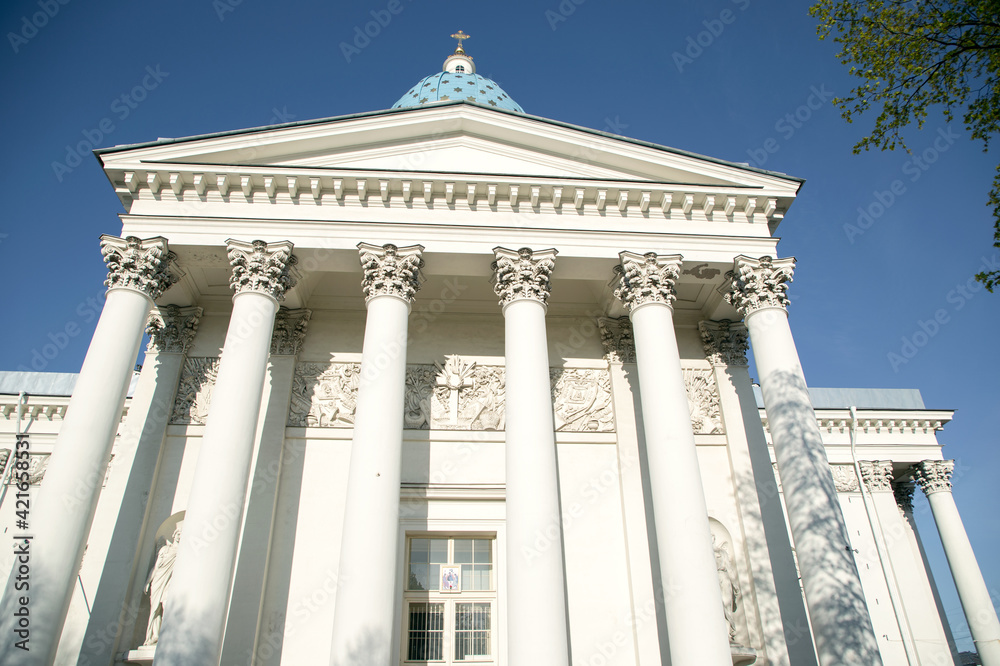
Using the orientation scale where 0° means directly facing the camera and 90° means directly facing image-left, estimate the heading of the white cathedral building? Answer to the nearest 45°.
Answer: approximately 0°
